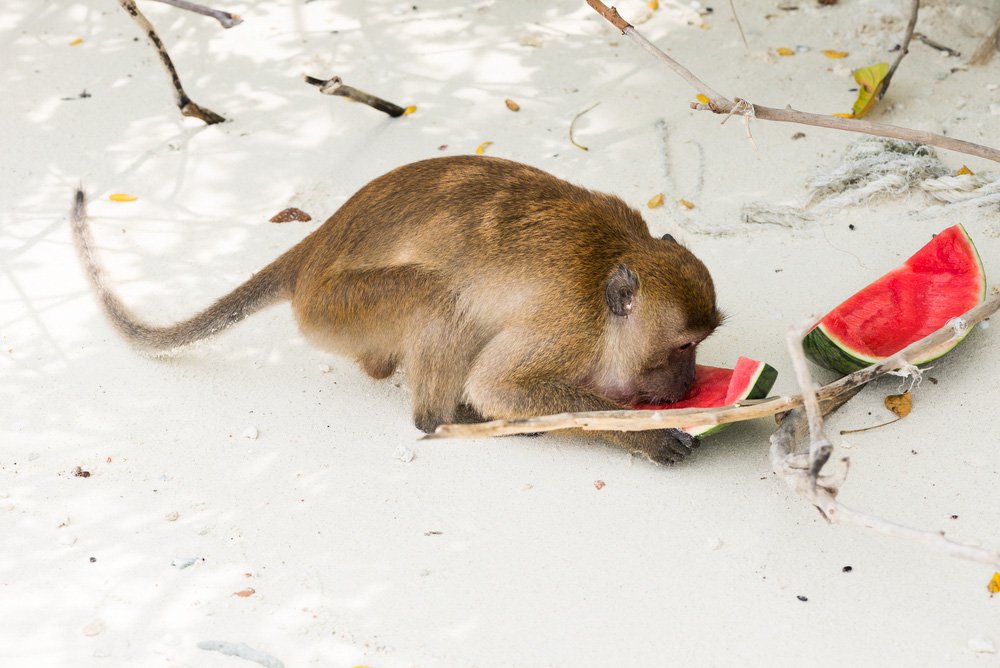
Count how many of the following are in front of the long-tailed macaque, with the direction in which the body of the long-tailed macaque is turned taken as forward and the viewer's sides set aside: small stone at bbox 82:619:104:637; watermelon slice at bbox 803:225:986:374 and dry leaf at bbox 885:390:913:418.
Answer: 2

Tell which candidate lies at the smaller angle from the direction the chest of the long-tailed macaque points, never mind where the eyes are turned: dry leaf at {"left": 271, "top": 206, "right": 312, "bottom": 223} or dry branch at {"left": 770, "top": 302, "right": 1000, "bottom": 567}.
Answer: the dry branch

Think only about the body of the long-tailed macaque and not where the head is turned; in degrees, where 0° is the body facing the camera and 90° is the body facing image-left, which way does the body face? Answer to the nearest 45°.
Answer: approximately 270°

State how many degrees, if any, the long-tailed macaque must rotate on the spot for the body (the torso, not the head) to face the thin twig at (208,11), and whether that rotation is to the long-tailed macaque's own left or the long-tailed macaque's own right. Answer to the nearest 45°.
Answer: approximately 135° to the long-tailed macaque's own left

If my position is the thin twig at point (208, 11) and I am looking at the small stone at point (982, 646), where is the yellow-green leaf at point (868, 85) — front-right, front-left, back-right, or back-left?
front-left

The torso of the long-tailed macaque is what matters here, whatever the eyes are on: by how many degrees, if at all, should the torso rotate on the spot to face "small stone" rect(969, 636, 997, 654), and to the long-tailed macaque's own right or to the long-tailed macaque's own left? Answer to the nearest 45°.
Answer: approximately 45° to the long-tailed macaque's own right

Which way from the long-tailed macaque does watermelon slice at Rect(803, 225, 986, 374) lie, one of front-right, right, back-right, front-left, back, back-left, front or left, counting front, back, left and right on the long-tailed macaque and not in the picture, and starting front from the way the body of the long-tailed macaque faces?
front

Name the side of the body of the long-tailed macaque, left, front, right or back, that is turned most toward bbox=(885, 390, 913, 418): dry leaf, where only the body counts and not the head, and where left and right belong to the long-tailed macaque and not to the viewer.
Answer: front

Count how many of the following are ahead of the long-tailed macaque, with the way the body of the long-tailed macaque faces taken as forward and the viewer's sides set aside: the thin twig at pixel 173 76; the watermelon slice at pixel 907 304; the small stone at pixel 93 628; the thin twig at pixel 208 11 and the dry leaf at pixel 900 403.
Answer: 2

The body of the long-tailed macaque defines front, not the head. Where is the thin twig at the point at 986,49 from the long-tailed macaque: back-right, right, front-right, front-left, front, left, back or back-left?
front-left

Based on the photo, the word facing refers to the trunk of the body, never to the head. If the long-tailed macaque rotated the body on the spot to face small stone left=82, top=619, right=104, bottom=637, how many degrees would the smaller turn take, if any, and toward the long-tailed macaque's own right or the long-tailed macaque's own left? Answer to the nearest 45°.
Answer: approximately 135° to the long-tailed macaque's own right

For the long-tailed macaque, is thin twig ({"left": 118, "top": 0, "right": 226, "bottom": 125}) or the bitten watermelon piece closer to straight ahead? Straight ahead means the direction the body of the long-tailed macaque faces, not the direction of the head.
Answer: the bitten watermelon piece
